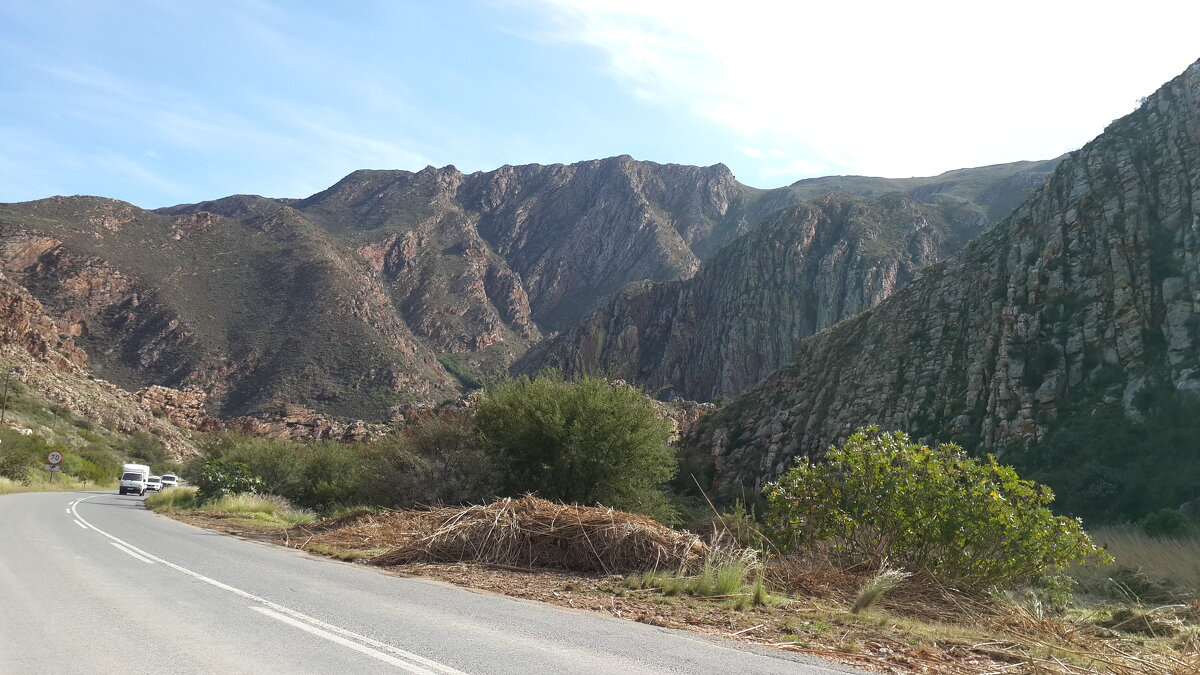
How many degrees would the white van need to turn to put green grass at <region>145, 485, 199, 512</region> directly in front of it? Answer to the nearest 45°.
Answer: approximately 45° to its left

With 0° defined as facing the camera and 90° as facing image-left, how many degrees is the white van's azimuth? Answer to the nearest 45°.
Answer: approximately 45°

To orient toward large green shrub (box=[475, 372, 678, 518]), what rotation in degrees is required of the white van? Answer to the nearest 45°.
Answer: approximately 45° to its left

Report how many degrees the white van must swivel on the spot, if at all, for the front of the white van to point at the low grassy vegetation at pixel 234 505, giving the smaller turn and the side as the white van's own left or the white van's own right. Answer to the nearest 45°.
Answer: approximately 45° to the white van's own left

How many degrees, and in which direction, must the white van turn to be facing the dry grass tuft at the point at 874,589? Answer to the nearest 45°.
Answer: approximately 45° to its left

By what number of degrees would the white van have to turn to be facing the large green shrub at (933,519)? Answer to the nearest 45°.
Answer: approximately 45° to its left

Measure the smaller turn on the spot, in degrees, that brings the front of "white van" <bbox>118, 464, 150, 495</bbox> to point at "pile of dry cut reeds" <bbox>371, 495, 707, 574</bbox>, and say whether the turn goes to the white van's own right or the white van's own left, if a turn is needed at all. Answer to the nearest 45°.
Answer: approximately 45° to the white van's own left

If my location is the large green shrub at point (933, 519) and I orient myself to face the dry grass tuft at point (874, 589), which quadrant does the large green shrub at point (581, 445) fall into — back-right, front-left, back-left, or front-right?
back-right
